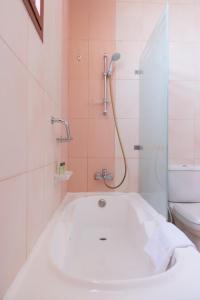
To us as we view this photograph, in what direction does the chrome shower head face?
facing the viewer and to the right of the viewer

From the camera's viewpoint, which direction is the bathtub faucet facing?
toward the camera

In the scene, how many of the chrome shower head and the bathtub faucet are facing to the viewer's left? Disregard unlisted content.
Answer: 0

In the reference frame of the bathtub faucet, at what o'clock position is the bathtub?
The bathtub is roughly at 12 o'clock from the bathtub faucet.

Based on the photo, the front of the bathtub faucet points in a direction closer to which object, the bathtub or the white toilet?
the bathtub

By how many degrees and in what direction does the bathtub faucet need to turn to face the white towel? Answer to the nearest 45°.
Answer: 0° — it already faces it

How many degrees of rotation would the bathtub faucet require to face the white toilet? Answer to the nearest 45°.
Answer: approximately 90° to its left
